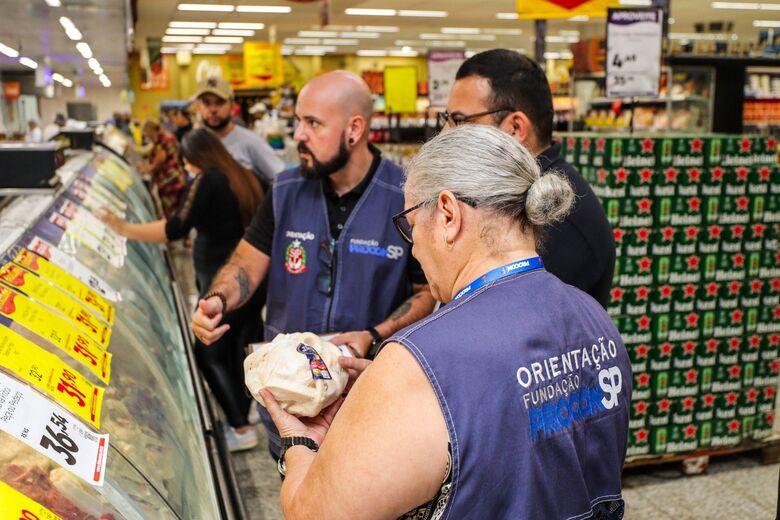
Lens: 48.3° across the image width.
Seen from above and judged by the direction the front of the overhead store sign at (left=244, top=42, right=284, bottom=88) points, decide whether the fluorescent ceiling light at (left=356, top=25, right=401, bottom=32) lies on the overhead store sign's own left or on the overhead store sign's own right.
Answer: on the overhead store sign's own left

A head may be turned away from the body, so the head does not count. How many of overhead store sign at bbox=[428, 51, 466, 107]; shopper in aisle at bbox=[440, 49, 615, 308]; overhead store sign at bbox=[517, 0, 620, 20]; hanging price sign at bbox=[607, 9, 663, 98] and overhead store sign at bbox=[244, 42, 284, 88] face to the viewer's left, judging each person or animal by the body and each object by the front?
1

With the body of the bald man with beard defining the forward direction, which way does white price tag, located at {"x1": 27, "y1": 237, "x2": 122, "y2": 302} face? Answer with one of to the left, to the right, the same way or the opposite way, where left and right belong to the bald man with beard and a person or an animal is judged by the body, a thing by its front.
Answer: to the left

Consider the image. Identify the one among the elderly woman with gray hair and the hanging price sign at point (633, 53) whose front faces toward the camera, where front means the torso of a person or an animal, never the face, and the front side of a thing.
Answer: the hanging price sign

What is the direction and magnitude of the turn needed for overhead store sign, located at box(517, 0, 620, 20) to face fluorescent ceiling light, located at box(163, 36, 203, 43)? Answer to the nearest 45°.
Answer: approximately 135° to its right

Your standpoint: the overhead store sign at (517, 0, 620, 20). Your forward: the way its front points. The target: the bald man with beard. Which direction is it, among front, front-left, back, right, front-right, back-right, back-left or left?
front

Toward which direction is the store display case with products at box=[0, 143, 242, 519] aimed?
to the viewer's right

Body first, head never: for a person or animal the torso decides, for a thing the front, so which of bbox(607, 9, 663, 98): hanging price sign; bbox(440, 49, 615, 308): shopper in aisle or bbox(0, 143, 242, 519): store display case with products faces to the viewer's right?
the store display case with products

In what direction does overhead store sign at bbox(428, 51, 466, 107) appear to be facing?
toward the camera

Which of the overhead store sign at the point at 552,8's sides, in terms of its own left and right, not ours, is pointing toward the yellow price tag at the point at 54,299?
front

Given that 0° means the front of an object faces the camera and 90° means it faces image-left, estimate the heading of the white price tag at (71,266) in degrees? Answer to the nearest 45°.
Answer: approximately 315°

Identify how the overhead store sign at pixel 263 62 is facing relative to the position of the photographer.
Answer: facing the viewer

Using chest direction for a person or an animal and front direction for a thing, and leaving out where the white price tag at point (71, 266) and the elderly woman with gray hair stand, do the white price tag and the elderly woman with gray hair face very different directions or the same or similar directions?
very different directions

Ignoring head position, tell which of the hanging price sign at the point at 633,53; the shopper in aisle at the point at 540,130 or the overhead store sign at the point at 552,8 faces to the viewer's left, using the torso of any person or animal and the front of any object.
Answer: the shopper in aisle

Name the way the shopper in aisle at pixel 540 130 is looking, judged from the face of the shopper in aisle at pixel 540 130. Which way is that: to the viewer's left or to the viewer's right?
to the viewer's left

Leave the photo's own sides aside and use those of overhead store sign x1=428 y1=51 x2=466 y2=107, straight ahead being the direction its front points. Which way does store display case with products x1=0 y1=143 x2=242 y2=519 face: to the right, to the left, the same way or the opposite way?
to the left

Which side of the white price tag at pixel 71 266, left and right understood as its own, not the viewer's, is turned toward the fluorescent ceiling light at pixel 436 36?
left

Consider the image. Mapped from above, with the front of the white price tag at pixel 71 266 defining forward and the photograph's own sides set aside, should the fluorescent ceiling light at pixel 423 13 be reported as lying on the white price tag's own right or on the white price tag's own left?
on the white price tag's own left

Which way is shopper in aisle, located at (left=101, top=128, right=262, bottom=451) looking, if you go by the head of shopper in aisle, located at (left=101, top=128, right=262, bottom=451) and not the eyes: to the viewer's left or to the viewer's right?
to the viewer's left
